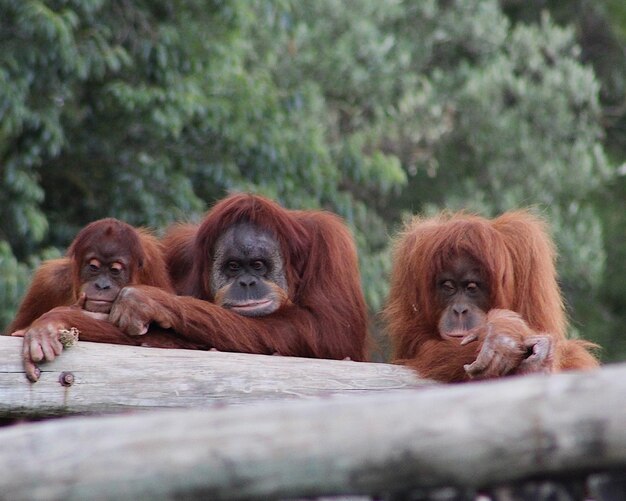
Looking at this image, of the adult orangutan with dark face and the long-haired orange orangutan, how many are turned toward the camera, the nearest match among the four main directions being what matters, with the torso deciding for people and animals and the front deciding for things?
2

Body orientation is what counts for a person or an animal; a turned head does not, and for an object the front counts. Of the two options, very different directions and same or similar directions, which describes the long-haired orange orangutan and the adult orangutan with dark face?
same or similar directions

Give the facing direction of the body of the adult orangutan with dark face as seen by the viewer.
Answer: toward the camera

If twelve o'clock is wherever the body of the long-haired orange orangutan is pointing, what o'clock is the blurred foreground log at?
The blurred foreground log is roughly at 12 o'clock from the long-haired orange orangutan.

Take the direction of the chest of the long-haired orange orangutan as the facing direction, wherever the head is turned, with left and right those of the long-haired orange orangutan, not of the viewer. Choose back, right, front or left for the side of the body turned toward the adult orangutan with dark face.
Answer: right

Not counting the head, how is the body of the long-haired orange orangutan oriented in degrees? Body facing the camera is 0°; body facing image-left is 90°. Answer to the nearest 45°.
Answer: approximately 0°

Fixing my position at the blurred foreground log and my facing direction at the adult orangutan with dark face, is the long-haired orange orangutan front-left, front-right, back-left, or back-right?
front-right

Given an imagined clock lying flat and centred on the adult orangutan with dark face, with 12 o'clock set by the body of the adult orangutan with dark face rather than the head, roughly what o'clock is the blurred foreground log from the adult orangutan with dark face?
The blurred foreground log is roughly at 12 o'clock from the adult orangutan with dark face.
